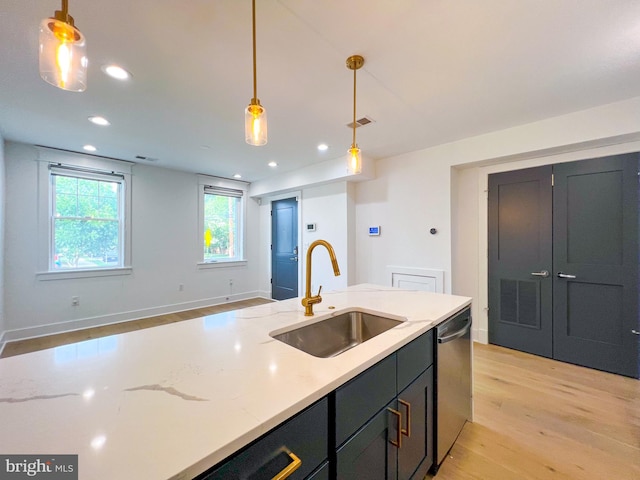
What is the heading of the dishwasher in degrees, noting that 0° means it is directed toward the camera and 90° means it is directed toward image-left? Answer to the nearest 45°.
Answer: approximately 315°

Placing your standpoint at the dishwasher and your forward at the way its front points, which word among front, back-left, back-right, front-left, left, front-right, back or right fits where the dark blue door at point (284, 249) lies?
back

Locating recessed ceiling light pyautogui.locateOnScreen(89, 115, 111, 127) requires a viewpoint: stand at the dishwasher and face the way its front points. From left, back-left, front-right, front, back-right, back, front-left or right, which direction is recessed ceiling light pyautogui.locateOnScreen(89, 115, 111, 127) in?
back-right

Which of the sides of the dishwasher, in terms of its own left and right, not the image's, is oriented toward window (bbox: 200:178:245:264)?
back

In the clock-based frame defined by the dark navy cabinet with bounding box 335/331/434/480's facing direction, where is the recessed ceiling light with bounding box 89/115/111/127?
The recessed ceiling light is roughly at 5 o'clock from the dark navy cabinet.

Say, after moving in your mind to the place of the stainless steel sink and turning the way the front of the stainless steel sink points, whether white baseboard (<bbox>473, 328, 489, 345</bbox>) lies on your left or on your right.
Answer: on your left

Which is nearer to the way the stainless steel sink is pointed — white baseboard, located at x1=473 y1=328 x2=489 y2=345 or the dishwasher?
the dishwasher

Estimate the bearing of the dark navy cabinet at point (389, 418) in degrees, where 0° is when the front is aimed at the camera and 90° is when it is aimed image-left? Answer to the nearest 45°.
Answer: approximately 315°
